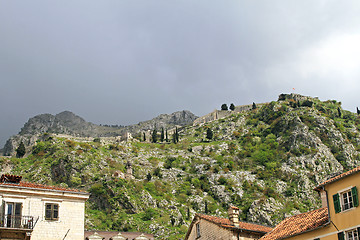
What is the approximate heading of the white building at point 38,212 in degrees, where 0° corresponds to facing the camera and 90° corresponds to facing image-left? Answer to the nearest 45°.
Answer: approximately 0°

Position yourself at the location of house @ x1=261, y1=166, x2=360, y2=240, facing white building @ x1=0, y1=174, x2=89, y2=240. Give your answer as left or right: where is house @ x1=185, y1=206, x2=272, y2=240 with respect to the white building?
right

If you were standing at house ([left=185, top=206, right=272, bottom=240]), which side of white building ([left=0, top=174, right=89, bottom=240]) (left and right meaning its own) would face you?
left

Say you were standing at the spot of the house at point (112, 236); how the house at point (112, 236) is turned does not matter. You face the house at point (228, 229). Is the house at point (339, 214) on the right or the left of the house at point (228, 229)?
right

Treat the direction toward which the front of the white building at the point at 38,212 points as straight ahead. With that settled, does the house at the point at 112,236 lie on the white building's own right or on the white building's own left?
on the white building's own left

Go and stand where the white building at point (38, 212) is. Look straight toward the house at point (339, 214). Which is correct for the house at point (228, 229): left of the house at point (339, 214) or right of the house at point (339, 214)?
left

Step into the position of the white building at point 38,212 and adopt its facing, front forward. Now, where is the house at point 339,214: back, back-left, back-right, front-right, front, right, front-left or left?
front-left
